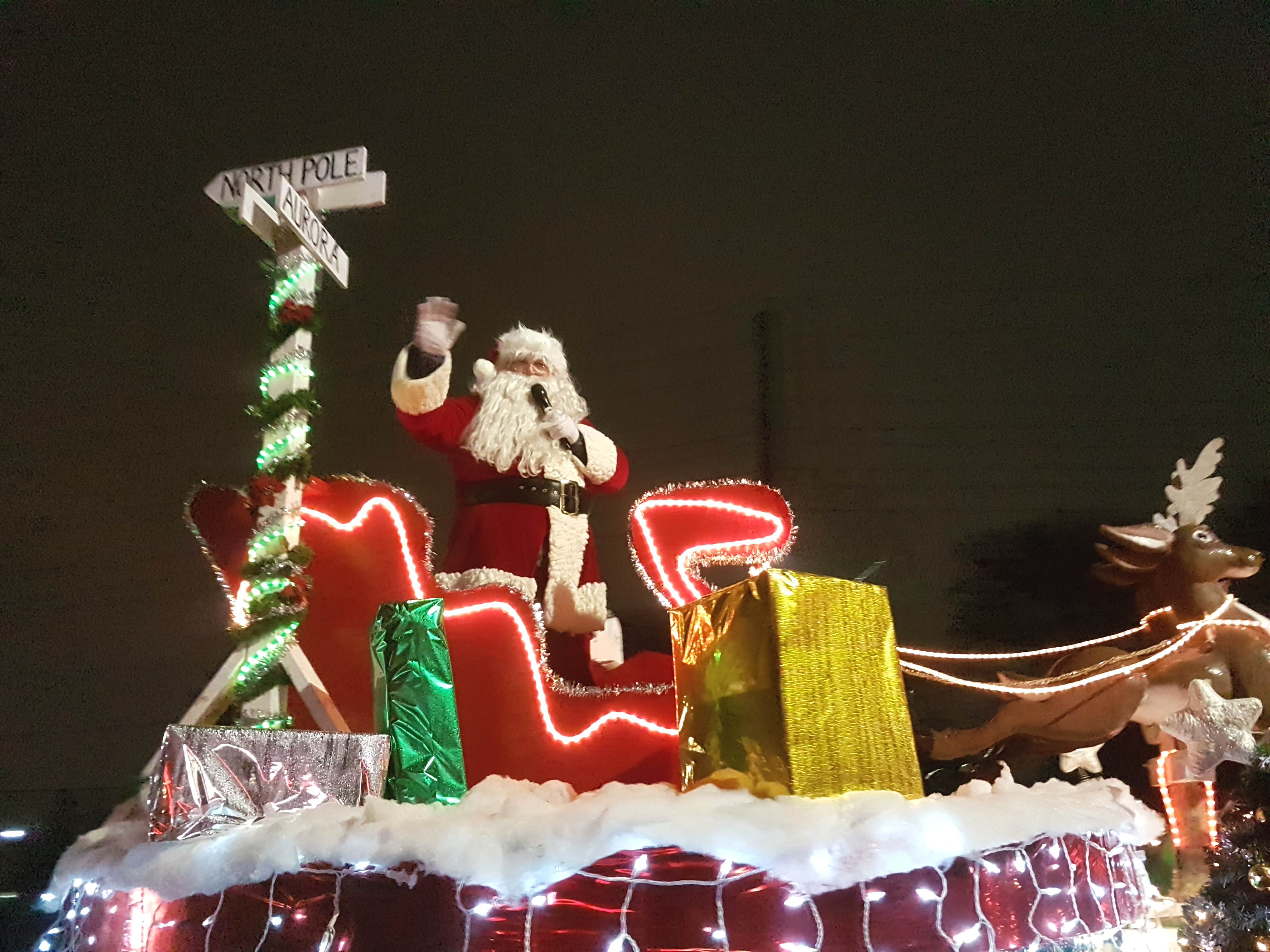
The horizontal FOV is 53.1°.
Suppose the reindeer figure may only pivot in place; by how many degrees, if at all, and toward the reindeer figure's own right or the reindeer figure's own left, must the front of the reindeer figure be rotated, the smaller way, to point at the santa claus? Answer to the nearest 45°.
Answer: approximately 135° to the reindeer figure's own right

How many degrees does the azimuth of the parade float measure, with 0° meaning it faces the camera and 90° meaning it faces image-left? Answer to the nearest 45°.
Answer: approximately 270°

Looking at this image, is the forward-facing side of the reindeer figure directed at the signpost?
no

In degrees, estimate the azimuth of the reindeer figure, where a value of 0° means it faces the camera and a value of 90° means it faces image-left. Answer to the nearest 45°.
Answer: approximately 270°
